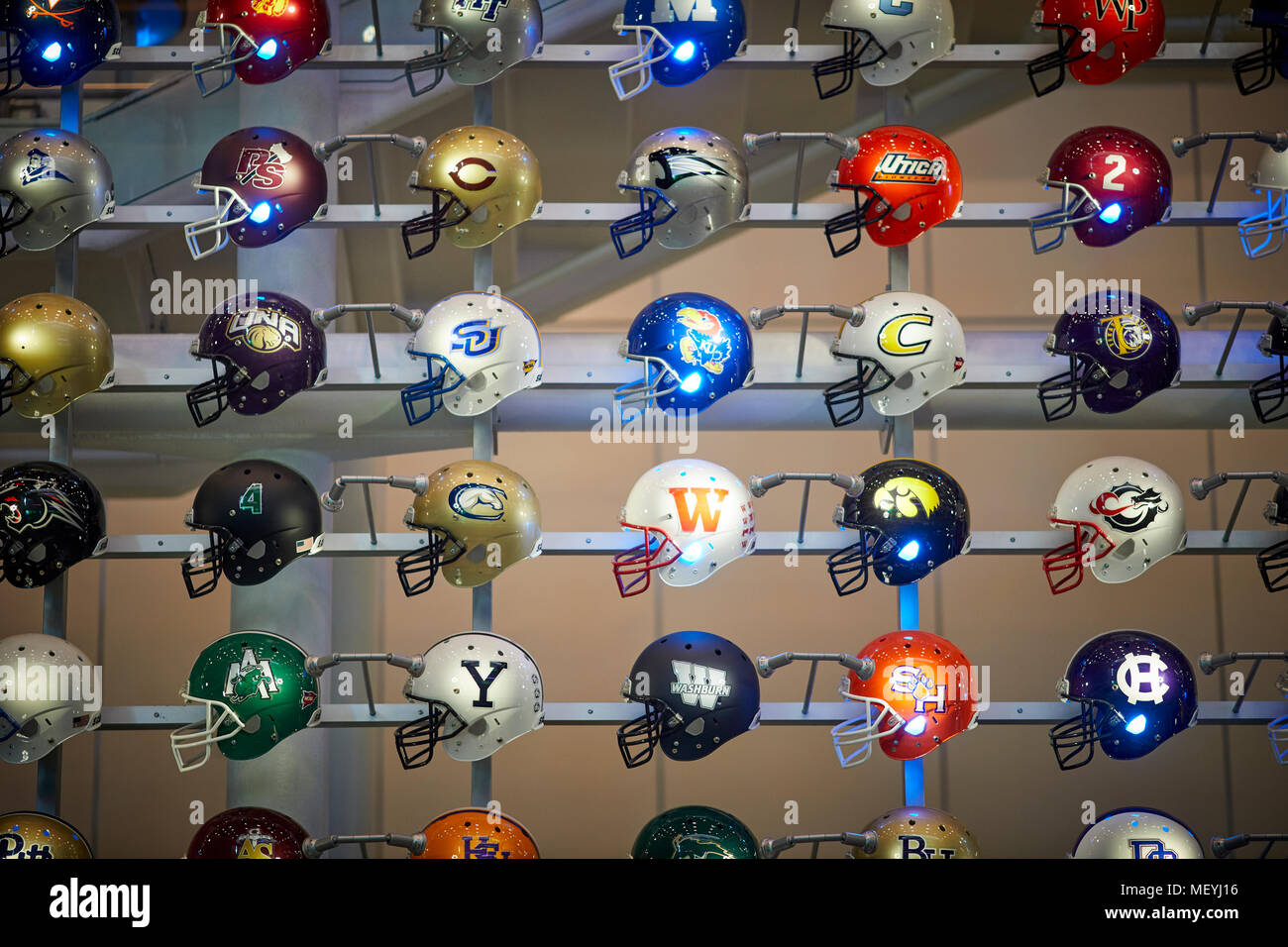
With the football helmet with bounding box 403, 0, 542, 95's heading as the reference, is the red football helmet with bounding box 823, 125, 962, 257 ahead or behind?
behind

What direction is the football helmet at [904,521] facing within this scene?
to the viewer's left

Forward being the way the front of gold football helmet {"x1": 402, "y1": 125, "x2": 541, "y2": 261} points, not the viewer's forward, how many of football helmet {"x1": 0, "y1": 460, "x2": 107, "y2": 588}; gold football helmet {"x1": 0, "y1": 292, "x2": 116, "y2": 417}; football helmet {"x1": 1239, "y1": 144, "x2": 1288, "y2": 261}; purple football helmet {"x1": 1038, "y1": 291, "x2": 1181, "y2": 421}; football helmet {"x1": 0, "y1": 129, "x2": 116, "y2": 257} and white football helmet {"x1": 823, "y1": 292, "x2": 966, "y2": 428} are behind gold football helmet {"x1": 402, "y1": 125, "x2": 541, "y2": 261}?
3

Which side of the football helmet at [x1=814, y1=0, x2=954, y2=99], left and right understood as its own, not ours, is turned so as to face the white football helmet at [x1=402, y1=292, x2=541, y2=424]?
front

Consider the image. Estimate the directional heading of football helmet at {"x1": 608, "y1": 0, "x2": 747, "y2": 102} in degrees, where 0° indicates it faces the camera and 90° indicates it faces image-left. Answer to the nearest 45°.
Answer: approximately 90°

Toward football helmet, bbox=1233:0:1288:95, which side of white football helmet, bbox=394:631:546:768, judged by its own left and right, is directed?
back

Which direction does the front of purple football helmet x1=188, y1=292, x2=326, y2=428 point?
to the viewer's left

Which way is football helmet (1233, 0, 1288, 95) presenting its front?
to the viewer's left

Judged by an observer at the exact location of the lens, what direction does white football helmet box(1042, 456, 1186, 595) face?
facing to the left of the viewer

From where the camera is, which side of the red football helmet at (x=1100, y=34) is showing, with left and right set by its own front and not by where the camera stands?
left

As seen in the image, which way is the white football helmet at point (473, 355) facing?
to the viewer's left

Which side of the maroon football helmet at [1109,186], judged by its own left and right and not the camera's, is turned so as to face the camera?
left

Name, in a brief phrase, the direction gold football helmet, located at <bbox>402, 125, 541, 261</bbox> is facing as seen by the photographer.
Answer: facing to the left of the viewer

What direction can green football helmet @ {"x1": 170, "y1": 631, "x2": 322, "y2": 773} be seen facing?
to the viewer's left

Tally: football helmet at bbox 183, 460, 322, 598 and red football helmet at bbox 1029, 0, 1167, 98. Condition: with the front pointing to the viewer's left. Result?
2
